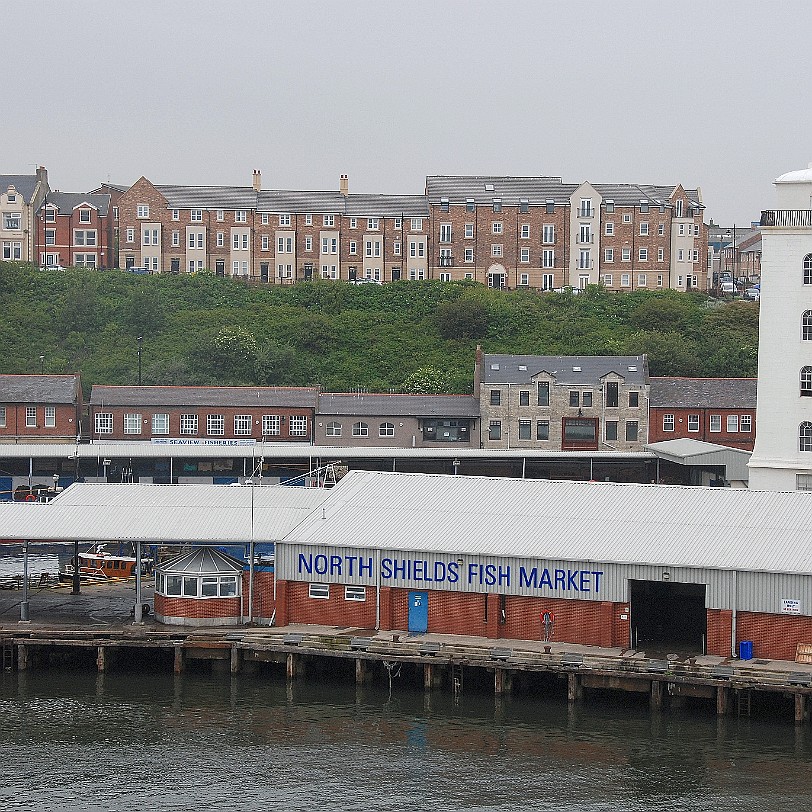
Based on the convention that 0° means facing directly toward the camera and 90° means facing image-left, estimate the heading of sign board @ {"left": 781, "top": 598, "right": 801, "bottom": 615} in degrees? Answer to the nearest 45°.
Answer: approximately 0°
